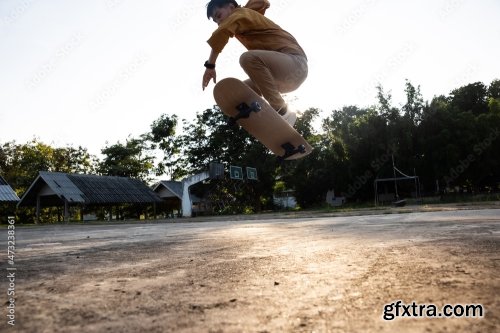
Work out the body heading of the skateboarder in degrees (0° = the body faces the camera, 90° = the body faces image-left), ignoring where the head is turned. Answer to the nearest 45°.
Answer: approximately 90°
